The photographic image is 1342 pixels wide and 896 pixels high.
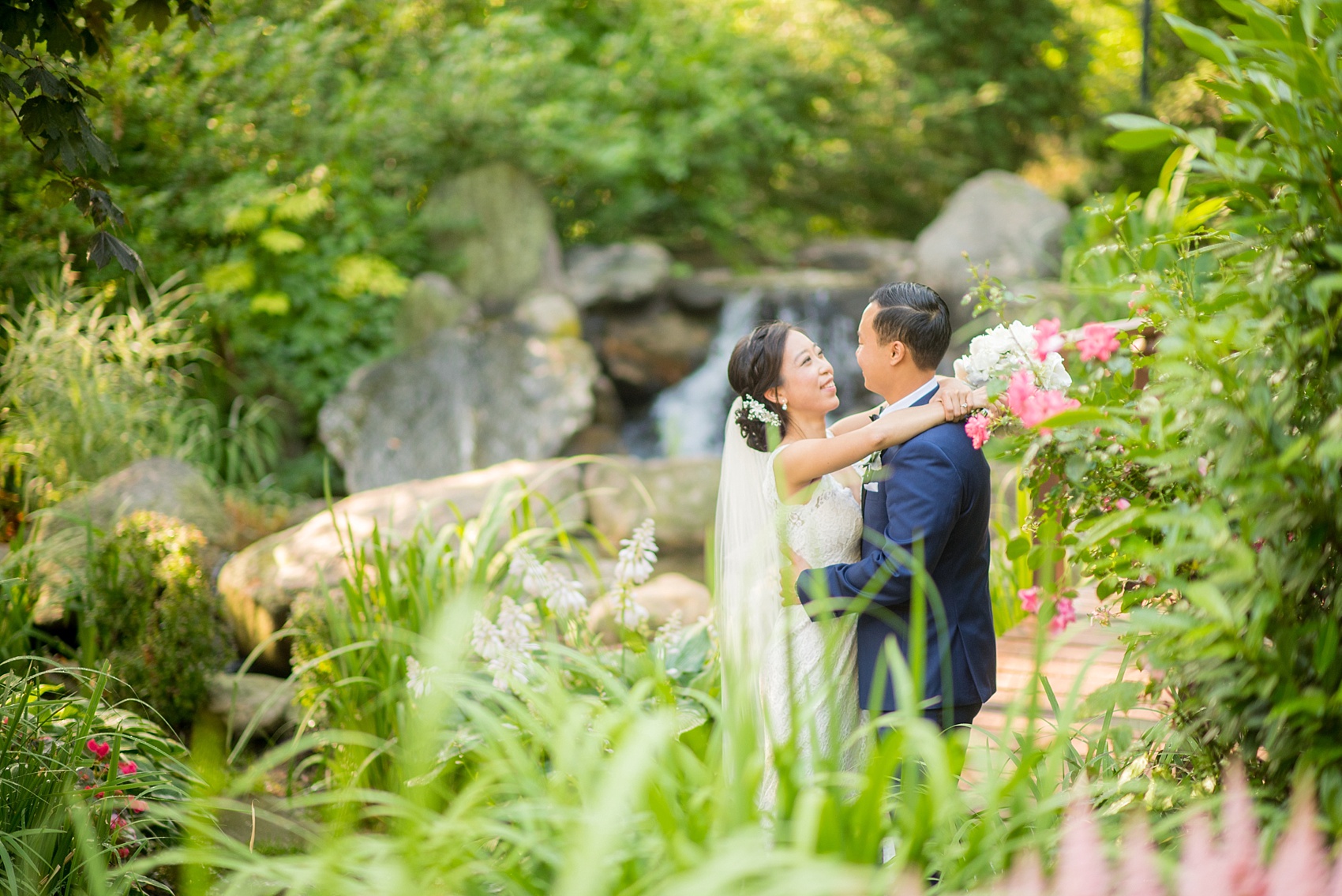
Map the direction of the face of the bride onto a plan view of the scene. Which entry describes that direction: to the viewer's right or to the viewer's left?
to the viewer's right

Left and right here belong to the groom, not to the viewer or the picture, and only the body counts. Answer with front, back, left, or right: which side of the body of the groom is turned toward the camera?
left

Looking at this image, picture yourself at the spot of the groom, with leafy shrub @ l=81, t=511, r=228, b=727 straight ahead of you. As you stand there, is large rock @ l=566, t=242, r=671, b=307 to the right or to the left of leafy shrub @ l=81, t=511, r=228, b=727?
right

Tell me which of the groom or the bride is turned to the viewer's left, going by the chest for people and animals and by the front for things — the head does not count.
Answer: the groom

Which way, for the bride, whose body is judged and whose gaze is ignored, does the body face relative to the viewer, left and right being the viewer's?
facing to the right of the viewer

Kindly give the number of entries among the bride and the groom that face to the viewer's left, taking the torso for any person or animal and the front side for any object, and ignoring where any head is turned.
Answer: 1

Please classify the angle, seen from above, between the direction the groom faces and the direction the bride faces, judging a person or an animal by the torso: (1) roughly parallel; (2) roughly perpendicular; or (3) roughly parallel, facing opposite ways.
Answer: roughly parallel, facing opposite ways
